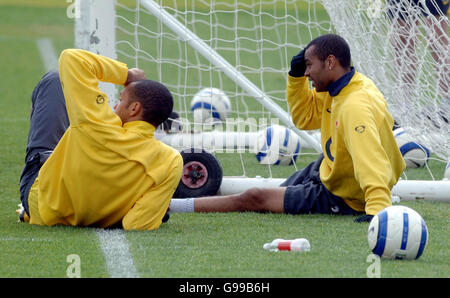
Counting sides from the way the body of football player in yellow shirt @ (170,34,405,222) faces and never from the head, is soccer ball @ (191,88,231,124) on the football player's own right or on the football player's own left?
on the football player's own right

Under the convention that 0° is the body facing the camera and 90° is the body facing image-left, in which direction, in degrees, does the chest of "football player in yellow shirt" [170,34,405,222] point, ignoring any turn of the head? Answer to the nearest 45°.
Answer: approximately 90°

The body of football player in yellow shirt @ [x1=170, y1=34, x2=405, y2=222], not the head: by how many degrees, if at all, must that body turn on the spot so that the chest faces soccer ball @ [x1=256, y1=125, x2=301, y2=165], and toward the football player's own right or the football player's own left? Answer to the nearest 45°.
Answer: approximately 90° to the football player's own right

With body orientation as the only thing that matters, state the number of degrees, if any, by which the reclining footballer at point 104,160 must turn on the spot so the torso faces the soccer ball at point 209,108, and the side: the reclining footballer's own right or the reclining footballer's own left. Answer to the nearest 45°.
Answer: approximately 45° to the reclining footballer's own right

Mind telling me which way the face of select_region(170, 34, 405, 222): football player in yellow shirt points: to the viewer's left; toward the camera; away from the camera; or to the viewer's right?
to the viewer's left

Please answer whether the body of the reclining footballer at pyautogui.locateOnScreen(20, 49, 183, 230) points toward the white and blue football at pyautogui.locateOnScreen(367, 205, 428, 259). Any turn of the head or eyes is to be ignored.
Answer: no

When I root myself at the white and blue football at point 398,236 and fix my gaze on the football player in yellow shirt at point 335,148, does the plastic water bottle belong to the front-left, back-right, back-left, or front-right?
front-left
